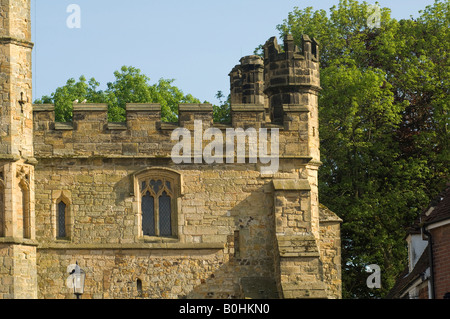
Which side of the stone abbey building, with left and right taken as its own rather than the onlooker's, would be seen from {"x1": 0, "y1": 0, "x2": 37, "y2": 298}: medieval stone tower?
right

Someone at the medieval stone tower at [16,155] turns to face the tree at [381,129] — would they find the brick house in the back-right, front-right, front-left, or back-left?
front-right

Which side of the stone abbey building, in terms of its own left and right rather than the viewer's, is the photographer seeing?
front

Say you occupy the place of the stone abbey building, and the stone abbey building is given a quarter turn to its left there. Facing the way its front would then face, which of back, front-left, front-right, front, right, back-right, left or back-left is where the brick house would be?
front

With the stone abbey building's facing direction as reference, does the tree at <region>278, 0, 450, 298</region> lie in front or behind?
behind
